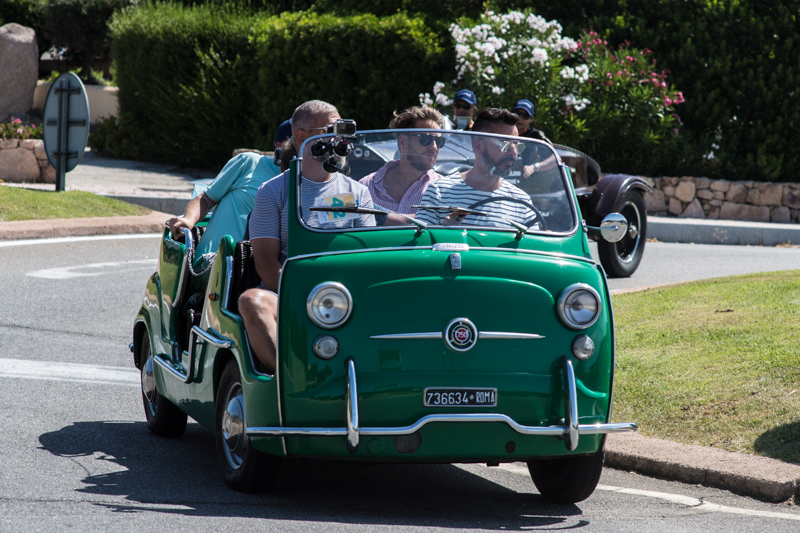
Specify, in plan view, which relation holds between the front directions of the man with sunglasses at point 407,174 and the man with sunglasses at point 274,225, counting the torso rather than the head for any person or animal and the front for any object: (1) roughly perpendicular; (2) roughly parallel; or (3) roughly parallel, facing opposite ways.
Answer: roughly parallel

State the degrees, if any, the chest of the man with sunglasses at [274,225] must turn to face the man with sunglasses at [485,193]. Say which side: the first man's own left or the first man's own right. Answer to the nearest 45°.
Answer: approximately 45° to the first man's own left

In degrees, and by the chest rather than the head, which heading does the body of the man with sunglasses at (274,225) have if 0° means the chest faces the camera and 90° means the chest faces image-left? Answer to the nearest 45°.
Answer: approximately 315°

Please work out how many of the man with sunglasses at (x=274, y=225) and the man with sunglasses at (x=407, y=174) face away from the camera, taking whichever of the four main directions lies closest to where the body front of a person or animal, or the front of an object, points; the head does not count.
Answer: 0

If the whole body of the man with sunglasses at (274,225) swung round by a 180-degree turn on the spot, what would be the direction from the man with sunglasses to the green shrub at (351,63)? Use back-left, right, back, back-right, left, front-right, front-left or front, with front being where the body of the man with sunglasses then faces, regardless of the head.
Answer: front-right

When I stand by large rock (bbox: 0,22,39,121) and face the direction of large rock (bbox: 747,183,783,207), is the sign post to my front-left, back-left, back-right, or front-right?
front-right

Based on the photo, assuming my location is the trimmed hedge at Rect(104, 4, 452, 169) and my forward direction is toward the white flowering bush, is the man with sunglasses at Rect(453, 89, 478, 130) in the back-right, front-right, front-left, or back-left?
front-right

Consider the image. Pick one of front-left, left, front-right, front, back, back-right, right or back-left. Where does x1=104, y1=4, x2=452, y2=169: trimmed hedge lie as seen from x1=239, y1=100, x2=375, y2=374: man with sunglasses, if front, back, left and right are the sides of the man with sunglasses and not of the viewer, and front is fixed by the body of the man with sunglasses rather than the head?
back-left

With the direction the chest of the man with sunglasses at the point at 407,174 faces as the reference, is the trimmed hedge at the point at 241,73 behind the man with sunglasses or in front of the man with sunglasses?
behind

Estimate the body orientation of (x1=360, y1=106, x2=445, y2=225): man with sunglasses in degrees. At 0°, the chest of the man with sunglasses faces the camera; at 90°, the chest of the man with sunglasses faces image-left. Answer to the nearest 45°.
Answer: approximately 315°

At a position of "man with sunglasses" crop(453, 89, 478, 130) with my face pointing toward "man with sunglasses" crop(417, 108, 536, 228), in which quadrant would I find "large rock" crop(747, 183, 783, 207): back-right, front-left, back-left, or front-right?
back-left

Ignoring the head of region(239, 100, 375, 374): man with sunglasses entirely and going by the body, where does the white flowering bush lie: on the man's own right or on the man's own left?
on the man's own left
